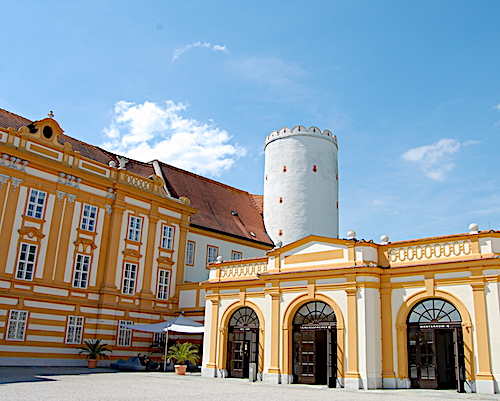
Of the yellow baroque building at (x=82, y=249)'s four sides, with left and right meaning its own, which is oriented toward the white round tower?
left

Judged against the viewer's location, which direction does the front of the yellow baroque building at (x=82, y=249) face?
facing the viewer and to the right of the viewer
